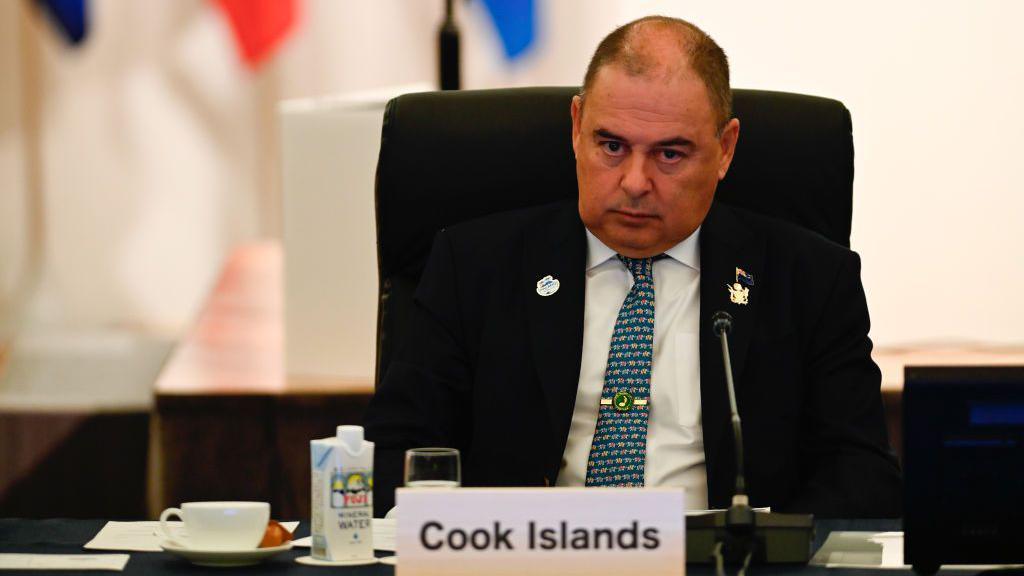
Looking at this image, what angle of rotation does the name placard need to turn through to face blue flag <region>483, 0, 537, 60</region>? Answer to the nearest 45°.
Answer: approximately 180°

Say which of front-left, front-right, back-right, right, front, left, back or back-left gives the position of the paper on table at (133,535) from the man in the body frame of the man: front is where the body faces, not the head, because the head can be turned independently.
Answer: front-right

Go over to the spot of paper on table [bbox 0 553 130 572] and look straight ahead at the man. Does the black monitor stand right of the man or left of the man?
right

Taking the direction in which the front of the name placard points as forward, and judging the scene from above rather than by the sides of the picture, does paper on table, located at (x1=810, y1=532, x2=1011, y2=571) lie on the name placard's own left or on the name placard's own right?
on the name placard's own left

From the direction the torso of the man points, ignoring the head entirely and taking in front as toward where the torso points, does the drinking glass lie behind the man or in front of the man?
in front

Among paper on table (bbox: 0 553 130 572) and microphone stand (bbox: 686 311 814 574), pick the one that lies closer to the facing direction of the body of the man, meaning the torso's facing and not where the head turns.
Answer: the microphone stand

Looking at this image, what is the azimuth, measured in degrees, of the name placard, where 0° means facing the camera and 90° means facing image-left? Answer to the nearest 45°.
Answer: approximately 0°
